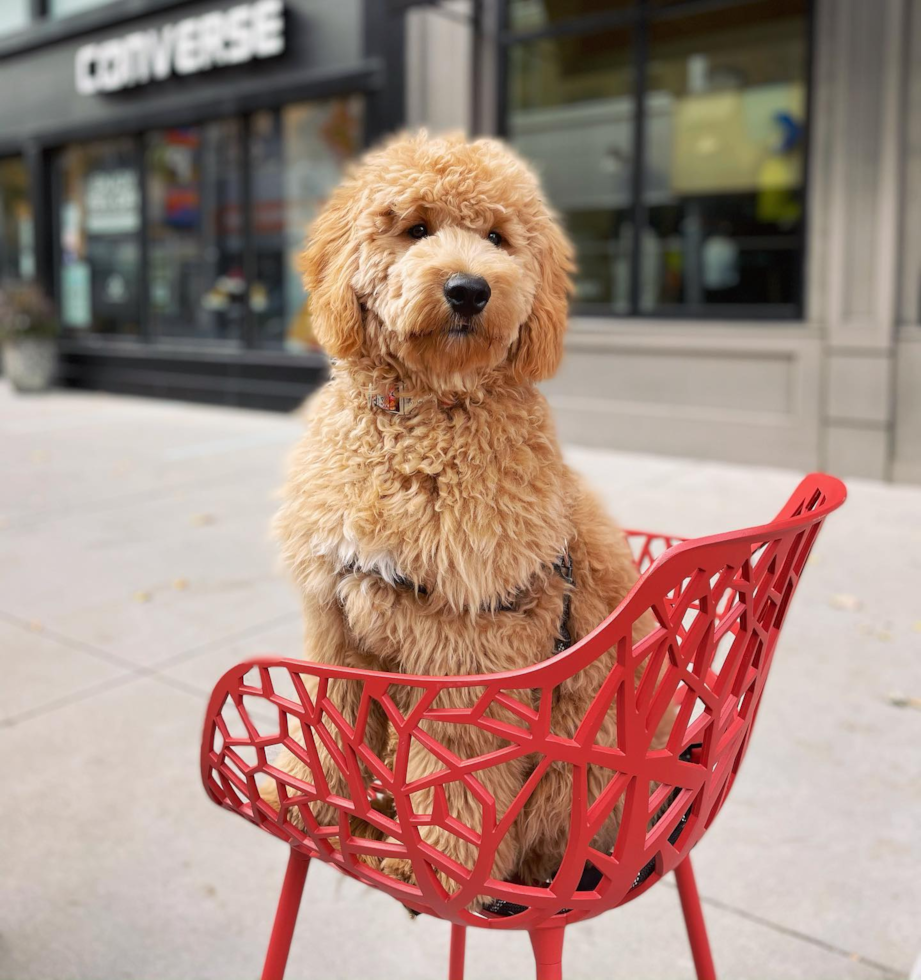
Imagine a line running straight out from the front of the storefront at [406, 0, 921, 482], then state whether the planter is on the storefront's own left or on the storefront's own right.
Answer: on the storefront's own right

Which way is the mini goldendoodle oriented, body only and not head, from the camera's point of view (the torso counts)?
toward the camera

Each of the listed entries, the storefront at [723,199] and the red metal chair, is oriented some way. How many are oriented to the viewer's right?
0

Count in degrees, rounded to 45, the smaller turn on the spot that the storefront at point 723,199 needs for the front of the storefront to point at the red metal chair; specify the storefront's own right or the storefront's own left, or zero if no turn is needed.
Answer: approximately 45° to the storefront's own left

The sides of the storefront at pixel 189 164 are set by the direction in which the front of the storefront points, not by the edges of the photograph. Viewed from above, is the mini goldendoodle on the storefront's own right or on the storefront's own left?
on the storefront's own left

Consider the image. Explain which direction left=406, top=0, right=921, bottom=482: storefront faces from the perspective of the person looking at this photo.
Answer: facing the viewer and to the left of the viewer

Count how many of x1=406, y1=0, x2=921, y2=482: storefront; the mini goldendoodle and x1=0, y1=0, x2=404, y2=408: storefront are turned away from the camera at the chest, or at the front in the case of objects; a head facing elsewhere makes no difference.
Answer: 0

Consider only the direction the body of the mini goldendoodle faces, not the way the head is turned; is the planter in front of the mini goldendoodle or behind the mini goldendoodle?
behind

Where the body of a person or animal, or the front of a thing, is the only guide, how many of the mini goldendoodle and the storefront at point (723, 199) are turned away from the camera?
0
